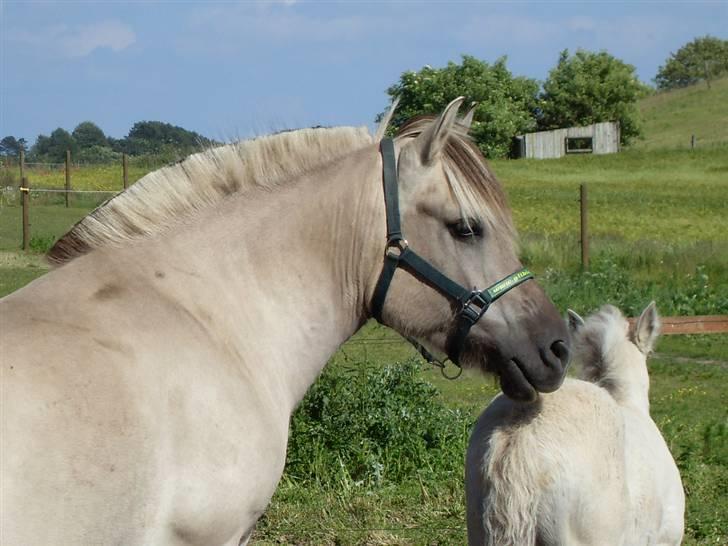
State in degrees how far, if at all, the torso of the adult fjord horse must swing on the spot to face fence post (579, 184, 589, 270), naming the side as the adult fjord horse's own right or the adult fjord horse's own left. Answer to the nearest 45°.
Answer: approximately 90° to the adult fjord horse's own left

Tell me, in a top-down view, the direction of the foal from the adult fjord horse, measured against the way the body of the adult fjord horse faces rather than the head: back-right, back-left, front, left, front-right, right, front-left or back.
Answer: front-left

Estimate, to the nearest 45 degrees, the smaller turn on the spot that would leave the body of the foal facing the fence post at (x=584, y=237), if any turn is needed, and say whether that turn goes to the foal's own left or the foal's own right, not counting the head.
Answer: approximately 45° to the foal's own left

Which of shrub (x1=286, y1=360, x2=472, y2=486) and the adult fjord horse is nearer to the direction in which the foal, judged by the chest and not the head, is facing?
the shrub

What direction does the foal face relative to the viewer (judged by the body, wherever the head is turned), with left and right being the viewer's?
facing away from the viewer and to the right of the viewer

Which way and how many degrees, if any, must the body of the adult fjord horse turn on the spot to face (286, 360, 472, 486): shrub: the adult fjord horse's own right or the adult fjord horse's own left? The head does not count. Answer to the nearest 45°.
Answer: approximately 90° to the adult fjord horse's own left

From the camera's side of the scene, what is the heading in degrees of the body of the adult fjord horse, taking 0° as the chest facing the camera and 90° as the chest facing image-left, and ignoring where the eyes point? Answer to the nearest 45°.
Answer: approximately 270°

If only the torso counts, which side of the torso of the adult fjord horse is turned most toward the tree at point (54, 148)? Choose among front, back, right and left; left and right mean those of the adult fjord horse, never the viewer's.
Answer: left

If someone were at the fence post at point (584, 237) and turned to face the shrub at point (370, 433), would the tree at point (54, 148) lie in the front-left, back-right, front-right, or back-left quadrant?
back-right
